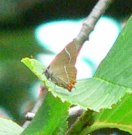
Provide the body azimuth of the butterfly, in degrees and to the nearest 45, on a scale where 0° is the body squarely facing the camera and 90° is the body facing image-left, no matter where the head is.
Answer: approximately 90°
